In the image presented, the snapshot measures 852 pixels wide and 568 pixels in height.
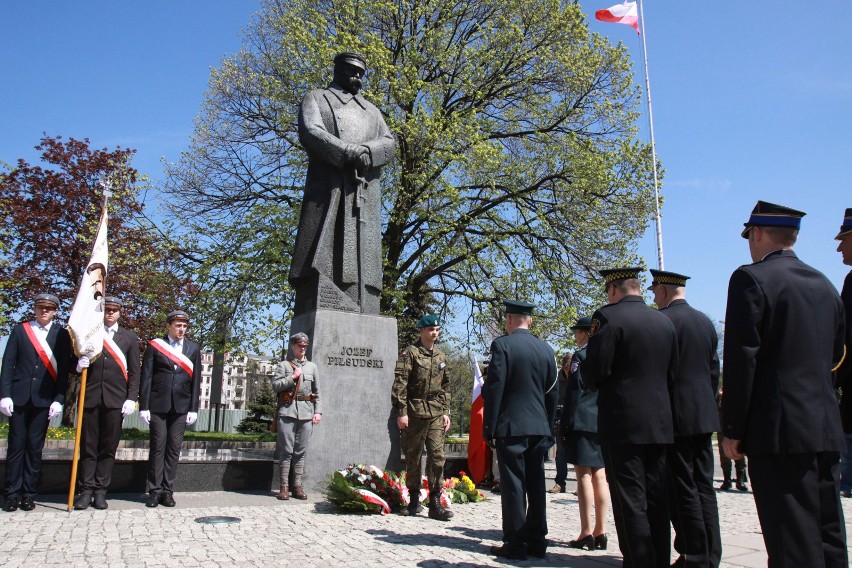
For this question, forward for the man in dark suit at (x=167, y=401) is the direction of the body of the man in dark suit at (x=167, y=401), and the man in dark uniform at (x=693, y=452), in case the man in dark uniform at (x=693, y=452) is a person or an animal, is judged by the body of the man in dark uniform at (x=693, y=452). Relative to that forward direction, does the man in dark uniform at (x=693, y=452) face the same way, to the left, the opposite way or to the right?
the opposite way

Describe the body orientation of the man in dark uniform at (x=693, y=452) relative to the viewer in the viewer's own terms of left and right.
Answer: facing away from the viewer and to the left of the viewer

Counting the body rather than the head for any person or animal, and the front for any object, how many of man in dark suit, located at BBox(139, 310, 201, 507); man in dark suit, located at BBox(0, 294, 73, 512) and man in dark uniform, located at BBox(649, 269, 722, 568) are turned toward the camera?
2

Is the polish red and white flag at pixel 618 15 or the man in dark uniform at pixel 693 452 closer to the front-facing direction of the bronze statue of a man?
the man in dark uniform

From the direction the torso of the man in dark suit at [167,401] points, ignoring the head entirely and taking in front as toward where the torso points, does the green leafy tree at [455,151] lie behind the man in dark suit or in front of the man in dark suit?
behind

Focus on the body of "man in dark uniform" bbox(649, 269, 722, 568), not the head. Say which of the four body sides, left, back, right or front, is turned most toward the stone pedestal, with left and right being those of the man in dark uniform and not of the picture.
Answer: front

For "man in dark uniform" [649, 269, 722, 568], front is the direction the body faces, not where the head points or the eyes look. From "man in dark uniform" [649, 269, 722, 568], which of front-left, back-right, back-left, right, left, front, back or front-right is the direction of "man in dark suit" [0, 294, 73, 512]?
front-left

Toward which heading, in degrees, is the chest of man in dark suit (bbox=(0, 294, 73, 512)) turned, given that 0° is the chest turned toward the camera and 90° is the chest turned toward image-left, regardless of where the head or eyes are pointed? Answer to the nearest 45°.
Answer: approximately 0°

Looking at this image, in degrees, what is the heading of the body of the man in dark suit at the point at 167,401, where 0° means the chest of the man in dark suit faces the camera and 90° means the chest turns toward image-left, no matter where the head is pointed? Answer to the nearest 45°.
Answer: approximately 0°

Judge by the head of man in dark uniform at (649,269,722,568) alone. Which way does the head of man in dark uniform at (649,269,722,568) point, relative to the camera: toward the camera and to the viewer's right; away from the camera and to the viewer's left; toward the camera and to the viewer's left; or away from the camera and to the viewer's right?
away from the camera and to the viewer's left
